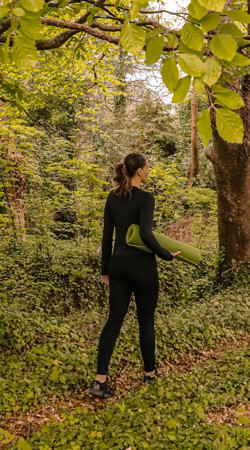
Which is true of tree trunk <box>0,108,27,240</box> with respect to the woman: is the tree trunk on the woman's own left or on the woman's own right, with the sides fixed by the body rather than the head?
on the woman's own left

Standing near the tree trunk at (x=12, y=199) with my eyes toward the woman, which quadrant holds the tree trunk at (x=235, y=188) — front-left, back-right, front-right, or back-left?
front-left

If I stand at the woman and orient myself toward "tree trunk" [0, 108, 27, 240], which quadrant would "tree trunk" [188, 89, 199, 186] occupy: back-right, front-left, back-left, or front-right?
front-right

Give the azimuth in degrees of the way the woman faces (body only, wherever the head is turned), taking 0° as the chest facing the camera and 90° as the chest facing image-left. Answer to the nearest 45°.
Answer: approximately 225°

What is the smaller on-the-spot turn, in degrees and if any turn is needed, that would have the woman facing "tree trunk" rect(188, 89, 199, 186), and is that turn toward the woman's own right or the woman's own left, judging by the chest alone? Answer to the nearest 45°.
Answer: approximately 45° to the woman's own left
